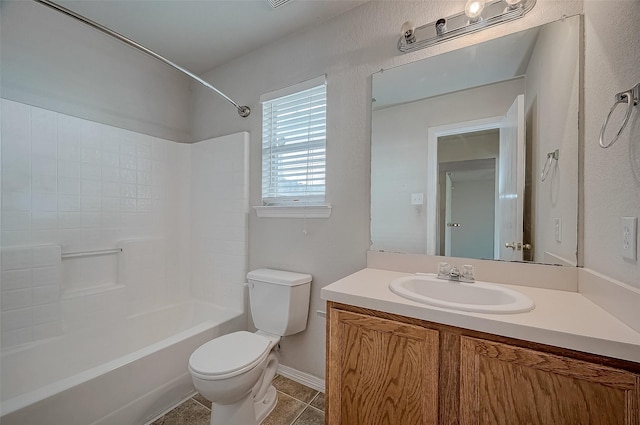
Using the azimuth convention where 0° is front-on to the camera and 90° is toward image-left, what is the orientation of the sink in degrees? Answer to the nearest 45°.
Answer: approximately 0°

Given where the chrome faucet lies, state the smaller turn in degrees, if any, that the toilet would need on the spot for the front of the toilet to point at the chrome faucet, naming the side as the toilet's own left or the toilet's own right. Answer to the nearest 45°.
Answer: approximately 90° to the toilet's own left

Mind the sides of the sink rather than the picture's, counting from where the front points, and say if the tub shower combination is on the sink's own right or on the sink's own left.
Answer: on the sink's own right

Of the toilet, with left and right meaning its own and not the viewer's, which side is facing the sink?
left

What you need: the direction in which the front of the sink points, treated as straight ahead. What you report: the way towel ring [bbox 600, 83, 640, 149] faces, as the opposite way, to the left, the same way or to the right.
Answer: to the right

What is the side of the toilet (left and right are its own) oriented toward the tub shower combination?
right

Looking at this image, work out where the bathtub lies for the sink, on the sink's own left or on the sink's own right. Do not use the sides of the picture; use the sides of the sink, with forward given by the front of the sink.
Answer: on the sink's own right
